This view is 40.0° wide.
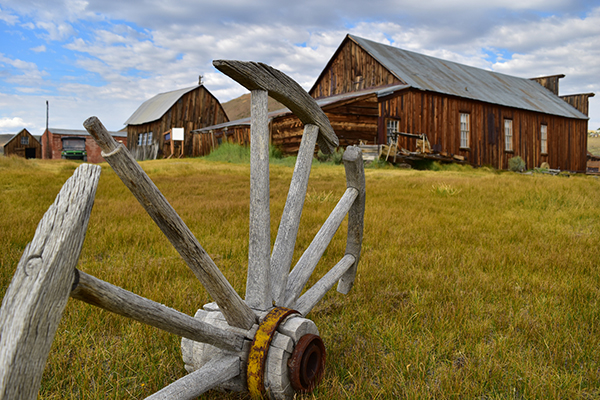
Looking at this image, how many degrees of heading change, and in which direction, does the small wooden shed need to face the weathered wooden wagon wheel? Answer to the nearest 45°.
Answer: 0° — it already faces it

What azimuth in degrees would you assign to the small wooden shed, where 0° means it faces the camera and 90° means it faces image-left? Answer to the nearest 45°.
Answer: approximately 0°
